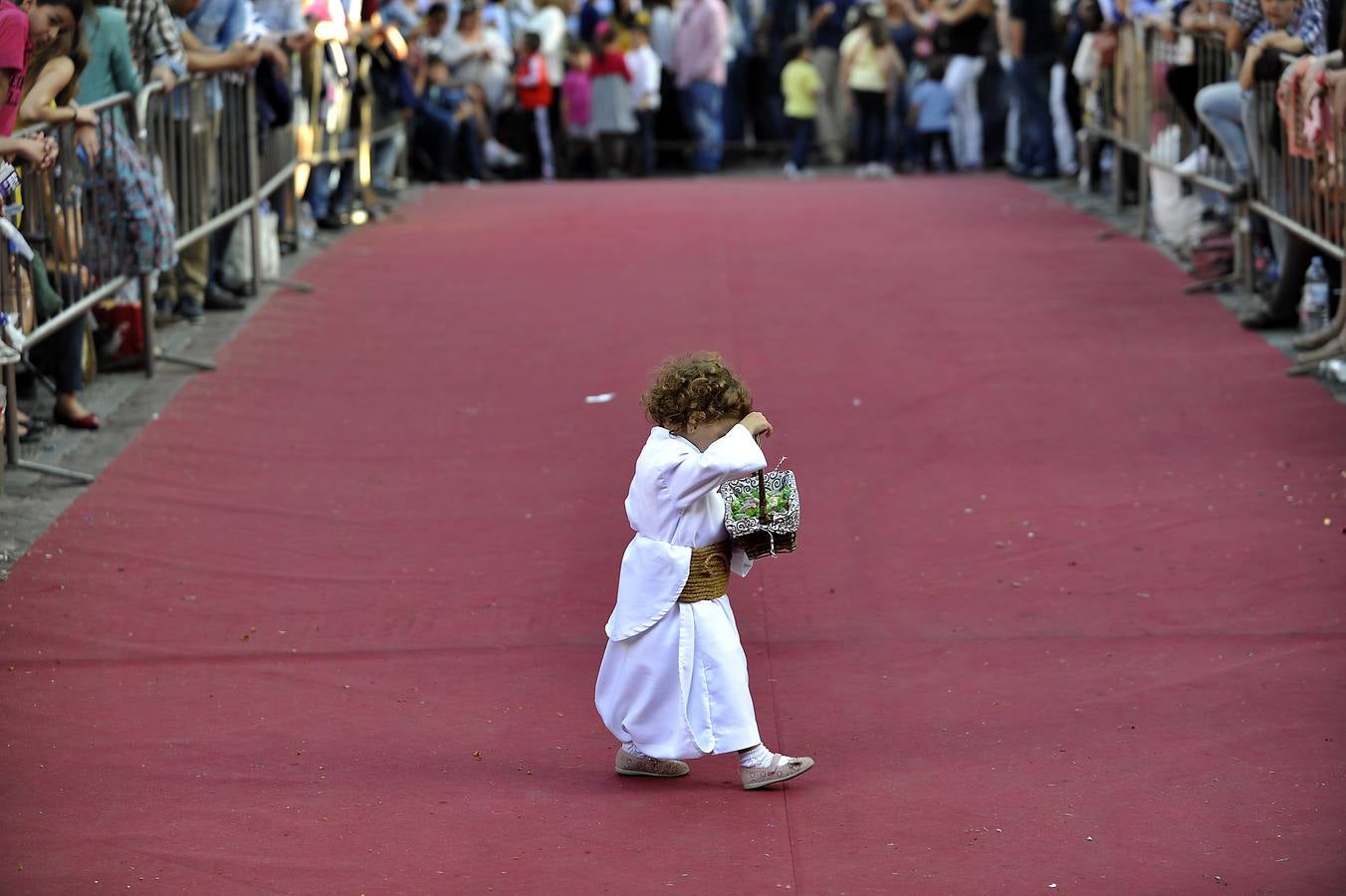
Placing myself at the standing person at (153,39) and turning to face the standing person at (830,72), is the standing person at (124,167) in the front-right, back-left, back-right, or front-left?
back-right

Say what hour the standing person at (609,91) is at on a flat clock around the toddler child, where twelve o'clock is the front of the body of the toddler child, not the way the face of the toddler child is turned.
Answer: The standing person is roughly at 9 o'clock from the toddler child.

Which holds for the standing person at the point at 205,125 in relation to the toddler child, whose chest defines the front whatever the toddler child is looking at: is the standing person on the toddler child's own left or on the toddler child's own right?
on the toddler child's own left

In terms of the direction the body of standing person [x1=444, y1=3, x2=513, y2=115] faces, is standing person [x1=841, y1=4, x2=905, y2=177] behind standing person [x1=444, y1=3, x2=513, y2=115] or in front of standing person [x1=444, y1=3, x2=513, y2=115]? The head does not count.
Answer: in front

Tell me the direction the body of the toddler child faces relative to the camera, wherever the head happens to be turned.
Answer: to the viewer's right

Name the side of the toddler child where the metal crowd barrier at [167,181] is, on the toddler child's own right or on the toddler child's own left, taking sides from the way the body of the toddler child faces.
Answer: on the toddler child's own left

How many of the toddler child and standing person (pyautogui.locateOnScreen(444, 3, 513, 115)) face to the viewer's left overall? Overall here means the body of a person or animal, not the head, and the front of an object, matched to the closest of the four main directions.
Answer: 0

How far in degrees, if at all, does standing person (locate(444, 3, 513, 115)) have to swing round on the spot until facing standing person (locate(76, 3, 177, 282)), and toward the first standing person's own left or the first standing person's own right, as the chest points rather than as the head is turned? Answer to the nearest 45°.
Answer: approximately 45° to the first standing person's own right

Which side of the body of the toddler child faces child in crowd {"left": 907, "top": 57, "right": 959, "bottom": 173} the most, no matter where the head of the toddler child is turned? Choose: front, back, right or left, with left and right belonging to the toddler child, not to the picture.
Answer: left

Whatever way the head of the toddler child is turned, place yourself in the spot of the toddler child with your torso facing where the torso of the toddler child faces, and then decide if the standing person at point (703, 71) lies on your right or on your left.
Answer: on your left

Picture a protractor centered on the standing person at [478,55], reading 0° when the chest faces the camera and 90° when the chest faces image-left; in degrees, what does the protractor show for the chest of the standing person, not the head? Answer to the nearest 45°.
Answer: approximately 315°

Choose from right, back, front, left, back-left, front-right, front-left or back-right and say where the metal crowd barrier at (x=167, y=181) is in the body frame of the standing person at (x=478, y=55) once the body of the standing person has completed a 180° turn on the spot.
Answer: back-left

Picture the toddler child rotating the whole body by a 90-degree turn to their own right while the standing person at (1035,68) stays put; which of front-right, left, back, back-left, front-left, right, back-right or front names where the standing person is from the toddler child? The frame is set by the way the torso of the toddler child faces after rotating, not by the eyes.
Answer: back
